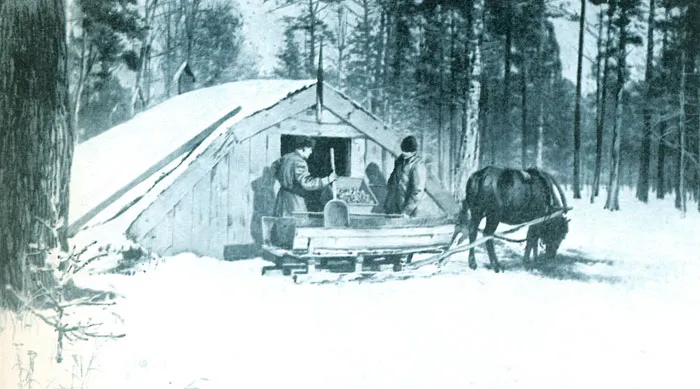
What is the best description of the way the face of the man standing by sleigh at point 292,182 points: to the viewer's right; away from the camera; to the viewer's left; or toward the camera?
to the viewer's right

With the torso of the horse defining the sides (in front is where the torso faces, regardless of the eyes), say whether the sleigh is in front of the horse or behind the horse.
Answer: behind

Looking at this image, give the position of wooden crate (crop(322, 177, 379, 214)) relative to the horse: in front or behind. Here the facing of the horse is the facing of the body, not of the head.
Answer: behind

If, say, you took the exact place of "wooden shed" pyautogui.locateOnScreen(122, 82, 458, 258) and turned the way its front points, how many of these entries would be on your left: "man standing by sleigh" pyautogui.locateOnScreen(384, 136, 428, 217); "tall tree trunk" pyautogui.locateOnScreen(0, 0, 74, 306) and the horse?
2

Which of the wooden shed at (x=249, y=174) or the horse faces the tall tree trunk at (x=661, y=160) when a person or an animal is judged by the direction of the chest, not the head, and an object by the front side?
the horse

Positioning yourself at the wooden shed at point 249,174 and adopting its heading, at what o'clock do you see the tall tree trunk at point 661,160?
The tall tree trunk is roughly at 9 o'clock from the wooden shed.

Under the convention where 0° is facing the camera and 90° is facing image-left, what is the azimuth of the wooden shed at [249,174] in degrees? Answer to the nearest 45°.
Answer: approximately 0°

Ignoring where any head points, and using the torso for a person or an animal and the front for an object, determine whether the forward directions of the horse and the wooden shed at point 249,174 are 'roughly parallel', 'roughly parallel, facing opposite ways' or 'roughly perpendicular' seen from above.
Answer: roughly perpendicular

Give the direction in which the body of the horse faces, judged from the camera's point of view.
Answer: to the viewer's right

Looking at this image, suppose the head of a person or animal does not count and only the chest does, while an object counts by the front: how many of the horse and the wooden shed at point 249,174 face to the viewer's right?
1
